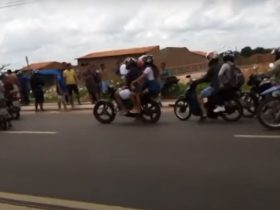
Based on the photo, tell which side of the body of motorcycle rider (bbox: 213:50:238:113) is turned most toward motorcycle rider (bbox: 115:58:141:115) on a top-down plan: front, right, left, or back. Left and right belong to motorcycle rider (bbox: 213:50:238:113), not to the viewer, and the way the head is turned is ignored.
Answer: front

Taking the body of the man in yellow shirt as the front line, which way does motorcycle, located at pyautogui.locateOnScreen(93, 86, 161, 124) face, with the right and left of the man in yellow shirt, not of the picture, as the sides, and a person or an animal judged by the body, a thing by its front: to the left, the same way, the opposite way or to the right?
to the right

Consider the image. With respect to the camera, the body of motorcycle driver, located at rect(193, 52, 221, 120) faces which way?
to the viewer's left

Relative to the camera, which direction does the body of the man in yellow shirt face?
toward the camera

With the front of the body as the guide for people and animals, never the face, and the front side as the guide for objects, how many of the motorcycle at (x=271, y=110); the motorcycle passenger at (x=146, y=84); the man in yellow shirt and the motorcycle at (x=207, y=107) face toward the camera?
1

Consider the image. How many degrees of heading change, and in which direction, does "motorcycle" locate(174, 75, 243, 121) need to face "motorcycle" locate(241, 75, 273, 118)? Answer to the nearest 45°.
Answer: approximately 180°

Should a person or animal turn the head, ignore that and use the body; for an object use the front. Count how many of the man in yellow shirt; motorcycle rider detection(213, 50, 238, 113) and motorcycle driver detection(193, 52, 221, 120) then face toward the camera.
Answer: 1

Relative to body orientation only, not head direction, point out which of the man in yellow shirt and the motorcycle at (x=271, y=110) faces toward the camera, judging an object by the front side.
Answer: the man in yellow shirt

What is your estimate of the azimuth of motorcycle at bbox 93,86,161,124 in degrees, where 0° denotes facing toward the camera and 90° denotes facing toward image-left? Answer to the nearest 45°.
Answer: approximately 90°

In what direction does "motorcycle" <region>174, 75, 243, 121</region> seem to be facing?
to the viewer's left

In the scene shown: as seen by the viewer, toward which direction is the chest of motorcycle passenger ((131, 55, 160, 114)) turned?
to the viewer's left
